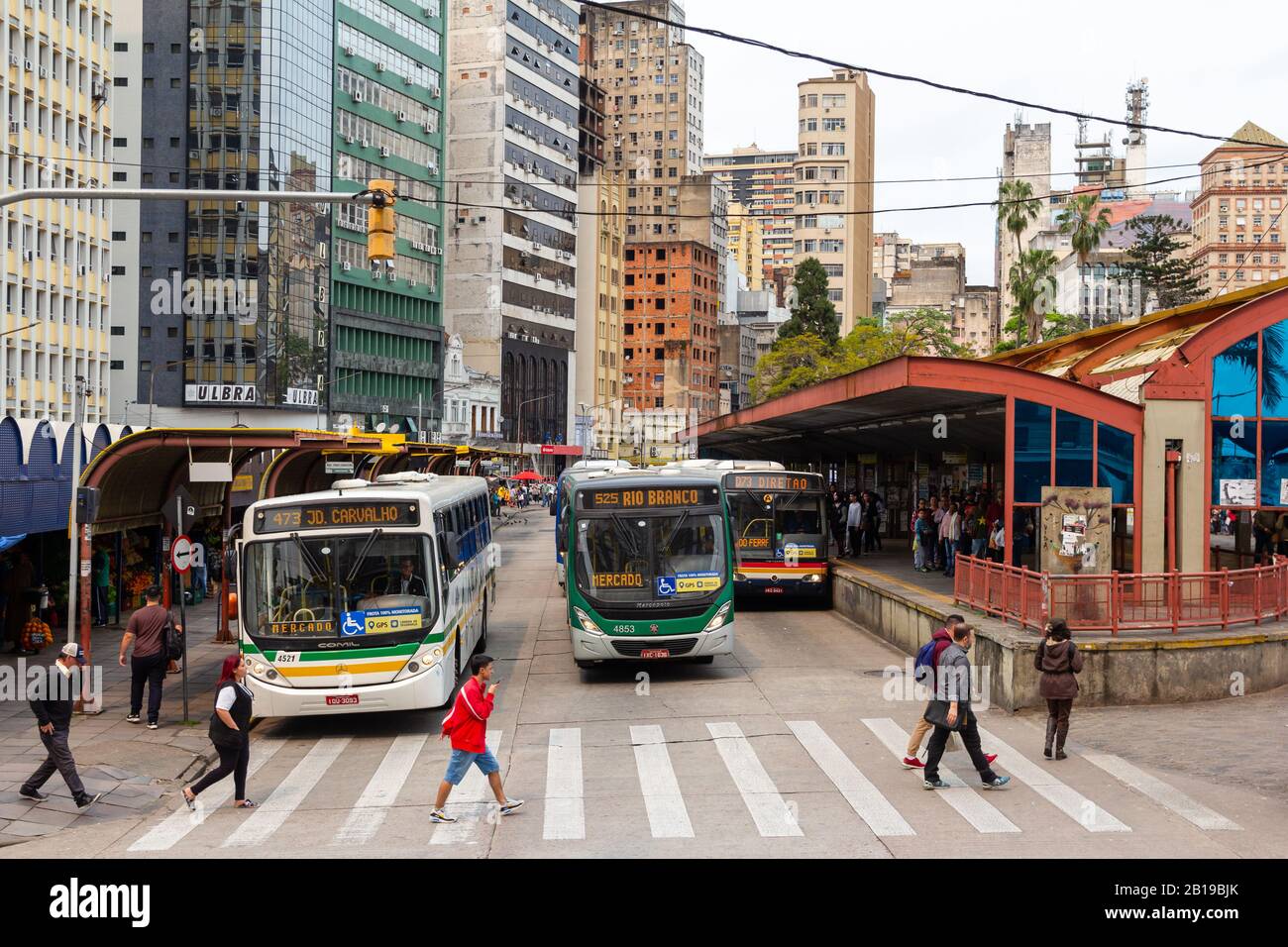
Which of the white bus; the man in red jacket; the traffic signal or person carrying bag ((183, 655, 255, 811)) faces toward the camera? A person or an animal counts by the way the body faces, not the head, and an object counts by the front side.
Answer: the white bus

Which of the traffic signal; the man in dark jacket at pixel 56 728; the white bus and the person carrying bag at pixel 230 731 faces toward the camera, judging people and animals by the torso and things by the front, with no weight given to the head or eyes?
the white bus

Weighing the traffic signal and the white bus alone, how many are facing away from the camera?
1

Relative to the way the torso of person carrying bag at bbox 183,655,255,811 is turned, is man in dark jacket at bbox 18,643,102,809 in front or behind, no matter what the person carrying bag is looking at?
behind

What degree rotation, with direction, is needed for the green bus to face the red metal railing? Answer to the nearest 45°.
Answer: approximately 90° to its left

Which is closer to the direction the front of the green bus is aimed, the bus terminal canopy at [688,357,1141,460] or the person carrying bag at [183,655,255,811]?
the person carrying bag

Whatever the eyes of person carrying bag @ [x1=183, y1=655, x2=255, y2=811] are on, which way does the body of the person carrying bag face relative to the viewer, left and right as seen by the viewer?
facing to the right of the viewer

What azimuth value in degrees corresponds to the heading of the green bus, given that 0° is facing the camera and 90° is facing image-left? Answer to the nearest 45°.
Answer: approximately 0°

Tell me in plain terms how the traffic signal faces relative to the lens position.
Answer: facing away from the viewer

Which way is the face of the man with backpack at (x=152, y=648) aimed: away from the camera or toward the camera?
away from the camera

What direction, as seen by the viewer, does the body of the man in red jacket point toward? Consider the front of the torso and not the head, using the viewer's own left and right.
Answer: facing to the right of the viewer

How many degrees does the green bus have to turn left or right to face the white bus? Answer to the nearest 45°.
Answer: approximately 45° to its right
